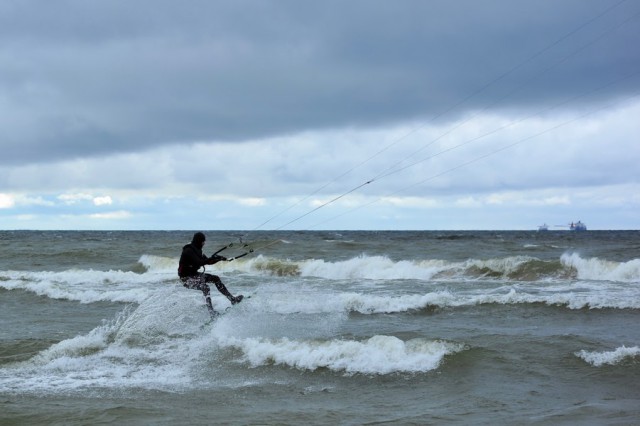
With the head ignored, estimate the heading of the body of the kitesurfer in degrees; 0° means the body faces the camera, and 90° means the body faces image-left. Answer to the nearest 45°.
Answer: approximately 270°
